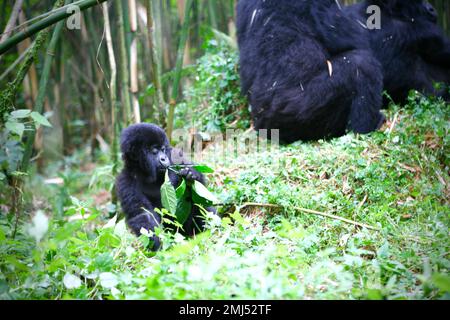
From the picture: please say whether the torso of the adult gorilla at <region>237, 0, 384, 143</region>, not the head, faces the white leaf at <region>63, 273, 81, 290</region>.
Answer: no

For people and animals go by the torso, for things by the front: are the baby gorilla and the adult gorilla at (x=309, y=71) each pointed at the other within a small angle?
no

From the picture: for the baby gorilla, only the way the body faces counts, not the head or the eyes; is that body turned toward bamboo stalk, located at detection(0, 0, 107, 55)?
no

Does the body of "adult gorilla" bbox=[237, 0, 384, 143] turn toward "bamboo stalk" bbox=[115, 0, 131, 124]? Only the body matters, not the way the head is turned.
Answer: no

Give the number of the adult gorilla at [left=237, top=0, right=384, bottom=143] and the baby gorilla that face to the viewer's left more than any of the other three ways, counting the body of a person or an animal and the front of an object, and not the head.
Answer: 0

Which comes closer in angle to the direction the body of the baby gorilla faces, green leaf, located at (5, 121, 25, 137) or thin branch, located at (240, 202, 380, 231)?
the thin branch

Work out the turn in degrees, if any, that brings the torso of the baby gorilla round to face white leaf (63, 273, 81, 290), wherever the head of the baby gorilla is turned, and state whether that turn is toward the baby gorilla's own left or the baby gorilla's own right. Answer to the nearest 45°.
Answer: approximately 45° to the baby gorilla's own right

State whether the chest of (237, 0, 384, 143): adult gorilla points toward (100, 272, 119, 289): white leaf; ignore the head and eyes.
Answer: no

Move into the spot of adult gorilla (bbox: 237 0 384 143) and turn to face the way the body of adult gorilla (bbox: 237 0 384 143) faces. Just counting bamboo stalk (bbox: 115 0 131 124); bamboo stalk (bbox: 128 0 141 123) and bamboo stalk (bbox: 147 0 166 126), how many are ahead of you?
0

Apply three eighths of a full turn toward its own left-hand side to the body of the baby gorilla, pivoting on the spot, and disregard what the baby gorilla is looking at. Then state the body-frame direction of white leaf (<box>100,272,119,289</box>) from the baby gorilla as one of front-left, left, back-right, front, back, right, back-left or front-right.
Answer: back
